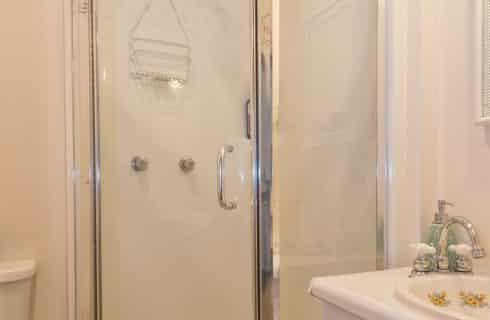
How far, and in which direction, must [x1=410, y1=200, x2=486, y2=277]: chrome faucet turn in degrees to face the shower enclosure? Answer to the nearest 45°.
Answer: approximately 180°

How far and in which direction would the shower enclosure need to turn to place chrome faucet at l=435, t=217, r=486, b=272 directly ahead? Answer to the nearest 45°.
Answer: approximately 45° to its left
